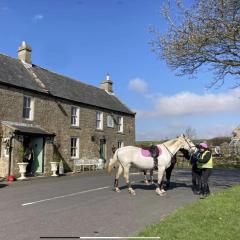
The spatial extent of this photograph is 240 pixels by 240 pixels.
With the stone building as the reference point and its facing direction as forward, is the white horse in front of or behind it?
in front

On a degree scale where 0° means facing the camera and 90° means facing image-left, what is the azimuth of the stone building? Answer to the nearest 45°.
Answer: approximately 315°

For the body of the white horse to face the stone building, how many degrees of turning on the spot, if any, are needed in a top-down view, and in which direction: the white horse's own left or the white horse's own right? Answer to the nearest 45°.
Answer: approximately 135° to the white horse's own left

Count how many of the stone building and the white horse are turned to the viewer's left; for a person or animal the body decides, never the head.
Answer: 0

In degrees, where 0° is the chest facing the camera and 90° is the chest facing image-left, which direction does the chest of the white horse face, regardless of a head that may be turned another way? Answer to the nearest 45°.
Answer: approximately 270°
